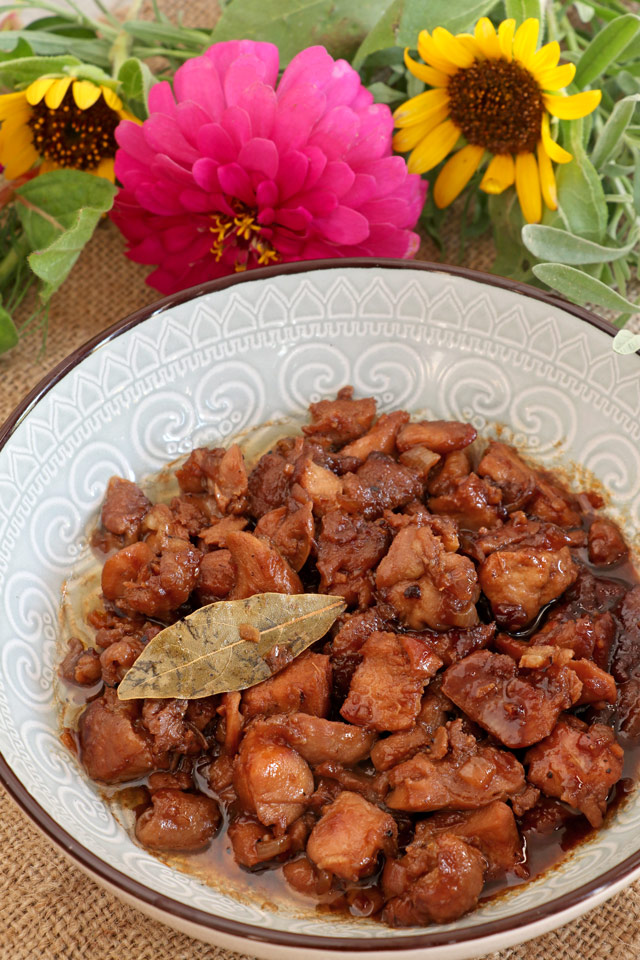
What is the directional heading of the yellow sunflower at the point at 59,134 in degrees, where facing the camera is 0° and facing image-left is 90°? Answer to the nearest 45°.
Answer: approximately 0°

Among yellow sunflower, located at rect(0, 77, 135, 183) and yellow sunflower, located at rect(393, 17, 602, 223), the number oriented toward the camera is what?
2

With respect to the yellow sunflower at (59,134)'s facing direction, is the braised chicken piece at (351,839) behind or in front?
in front

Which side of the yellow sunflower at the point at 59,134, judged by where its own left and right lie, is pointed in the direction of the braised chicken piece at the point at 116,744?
front

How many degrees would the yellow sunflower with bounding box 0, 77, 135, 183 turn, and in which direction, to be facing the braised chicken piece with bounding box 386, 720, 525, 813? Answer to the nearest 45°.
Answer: approximately 45° to its left

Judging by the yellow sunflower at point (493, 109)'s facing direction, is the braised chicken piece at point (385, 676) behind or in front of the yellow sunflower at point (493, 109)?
in front

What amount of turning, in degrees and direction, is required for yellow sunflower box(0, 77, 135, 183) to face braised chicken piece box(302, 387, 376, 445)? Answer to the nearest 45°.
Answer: approximately 45° to its left

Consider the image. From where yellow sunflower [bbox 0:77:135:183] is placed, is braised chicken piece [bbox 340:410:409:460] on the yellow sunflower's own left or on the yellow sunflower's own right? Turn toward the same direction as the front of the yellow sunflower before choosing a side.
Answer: on the yellow sunflower's own left

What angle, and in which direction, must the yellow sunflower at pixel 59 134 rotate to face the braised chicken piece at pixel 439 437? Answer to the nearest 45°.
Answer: approximately 45° to its left

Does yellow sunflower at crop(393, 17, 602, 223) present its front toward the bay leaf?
yes

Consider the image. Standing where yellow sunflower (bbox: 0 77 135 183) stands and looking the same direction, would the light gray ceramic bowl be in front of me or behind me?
in front
